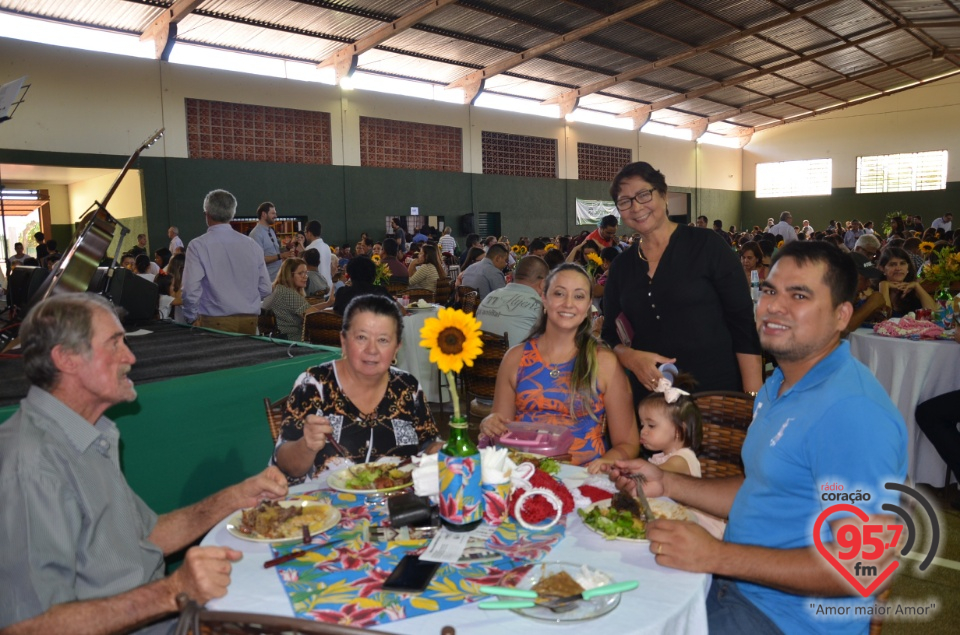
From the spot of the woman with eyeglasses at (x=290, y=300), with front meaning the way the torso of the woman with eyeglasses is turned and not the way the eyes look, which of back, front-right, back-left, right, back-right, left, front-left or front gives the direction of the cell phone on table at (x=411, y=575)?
right

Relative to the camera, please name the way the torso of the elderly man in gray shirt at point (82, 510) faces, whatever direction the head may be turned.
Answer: to the viewer's right

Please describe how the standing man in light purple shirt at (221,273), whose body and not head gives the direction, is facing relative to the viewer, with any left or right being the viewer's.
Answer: facing away from the viewer

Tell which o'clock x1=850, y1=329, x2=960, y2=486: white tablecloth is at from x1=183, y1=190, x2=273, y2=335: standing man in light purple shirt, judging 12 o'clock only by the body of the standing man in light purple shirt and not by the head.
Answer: The white tablecloth is roughly at 4 o'clock from the standing man in light purple shirt.

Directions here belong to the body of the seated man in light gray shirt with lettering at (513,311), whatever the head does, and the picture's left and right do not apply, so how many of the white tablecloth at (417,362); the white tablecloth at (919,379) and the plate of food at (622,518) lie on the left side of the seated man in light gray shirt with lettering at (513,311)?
1

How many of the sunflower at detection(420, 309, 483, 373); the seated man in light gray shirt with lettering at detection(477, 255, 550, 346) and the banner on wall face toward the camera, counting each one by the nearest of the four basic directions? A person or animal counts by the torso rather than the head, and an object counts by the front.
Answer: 2

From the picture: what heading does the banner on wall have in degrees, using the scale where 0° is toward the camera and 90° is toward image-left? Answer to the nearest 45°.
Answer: approximately 0°

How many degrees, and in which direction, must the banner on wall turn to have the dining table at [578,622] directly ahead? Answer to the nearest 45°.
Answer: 0° — it already faces it

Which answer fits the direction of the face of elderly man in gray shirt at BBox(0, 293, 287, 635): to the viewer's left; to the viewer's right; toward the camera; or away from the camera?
to the viewer's right
